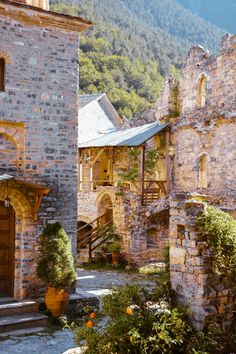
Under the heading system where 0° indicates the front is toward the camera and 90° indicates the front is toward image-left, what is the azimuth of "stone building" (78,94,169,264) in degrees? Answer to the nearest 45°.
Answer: approximately 0°

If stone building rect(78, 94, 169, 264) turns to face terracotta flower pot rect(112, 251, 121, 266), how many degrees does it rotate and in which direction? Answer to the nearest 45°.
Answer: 0° — it already faces it

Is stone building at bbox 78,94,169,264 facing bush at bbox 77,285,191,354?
yes

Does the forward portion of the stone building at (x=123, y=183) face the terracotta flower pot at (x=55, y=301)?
yes

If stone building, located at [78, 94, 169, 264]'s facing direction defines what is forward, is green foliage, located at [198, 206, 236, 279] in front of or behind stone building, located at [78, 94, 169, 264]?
in front

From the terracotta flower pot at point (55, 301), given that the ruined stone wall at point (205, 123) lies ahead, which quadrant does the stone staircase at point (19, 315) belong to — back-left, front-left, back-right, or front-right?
back-left

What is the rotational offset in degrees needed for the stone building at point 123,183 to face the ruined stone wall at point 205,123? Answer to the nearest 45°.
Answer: approximately 45° to its left

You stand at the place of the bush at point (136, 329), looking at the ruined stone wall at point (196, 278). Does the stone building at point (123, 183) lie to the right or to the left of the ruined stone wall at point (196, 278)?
left

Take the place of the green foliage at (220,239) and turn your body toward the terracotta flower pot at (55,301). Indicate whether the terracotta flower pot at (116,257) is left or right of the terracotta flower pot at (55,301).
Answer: right

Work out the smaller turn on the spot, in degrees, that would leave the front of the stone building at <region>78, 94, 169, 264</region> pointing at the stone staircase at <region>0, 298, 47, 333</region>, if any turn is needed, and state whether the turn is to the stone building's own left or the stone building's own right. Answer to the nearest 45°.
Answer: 0° — it already faces it

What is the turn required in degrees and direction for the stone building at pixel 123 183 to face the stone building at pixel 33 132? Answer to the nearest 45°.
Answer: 0° — it already faces it
